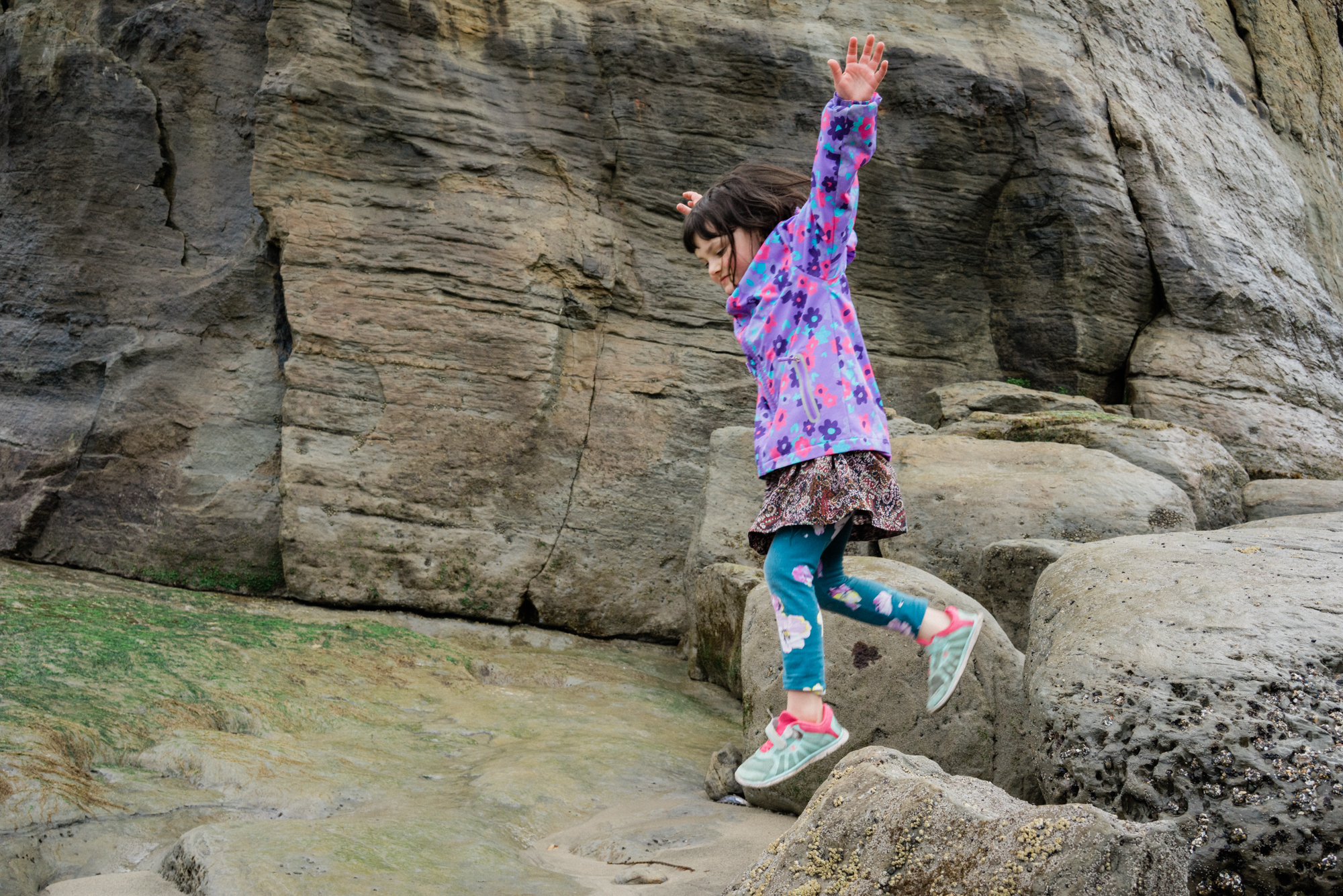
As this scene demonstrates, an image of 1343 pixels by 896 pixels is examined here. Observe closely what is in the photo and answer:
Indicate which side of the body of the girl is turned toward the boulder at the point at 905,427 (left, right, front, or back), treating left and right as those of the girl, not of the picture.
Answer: right

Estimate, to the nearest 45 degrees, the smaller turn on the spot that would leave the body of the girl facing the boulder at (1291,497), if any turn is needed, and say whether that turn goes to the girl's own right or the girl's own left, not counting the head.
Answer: approximately 135° to the girl's own right

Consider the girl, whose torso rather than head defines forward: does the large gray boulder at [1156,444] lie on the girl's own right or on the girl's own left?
on the girl's own right

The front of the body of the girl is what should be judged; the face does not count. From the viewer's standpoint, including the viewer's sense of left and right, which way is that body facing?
facing to the left of the viewer

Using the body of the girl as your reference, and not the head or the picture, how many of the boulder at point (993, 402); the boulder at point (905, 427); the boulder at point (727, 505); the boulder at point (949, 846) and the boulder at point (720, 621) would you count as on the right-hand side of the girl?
4

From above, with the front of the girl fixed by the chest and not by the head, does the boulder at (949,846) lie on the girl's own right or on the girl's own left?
on the girl's own left
